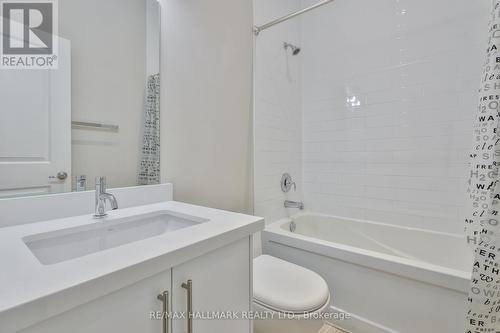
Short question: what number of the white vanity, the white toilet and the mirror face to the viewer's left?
0

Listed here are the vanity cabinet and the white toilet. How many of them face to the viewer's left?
0

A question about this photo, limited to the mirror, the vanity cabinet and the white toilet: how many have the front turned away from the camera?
0

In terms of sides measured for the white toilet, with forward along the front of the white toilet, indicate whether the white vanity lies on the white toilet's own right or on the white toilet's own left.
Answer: on the white toilet's own right

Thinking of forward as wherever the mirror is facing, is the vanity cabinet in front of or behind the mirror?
in front

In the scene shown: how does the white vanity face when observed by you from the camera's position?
facing the viewer and to the right of the viewer

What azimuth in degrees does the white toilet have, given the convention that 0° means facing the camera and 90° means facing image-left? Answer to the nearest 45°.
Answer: approximately 315°

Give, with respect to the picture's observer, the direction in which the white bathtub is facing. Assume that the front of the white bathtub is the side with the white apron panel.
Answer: facing the viewer and to the left of the viewer

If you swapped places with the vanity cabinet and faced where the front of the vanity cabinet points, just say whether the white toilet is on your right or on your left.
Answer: on your left

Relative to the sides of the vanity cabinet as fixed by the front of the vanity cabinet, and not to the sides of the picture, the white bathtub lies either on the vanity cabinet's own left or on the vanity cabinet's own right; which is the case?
on the vanity cabinet's own left

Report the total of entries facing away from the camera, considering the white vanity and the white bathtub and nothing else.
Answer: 0

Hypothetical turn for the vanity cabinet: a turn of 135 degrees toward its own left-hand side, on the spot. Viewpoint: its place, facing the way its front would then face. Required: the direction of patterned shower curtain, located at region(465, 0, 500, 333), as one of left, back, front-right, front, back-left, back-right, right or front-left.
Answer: right

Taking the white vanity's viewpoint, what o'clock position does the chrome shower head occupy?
The chrome shower head is roughly at 9 o'clock from the white vanity.

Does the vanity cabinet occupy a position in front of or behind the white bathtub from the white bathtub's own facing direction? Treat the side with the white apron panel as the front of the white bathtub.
in front

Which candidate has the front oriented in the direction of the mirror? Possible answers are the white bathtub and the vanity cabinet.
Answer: the white bathtub
